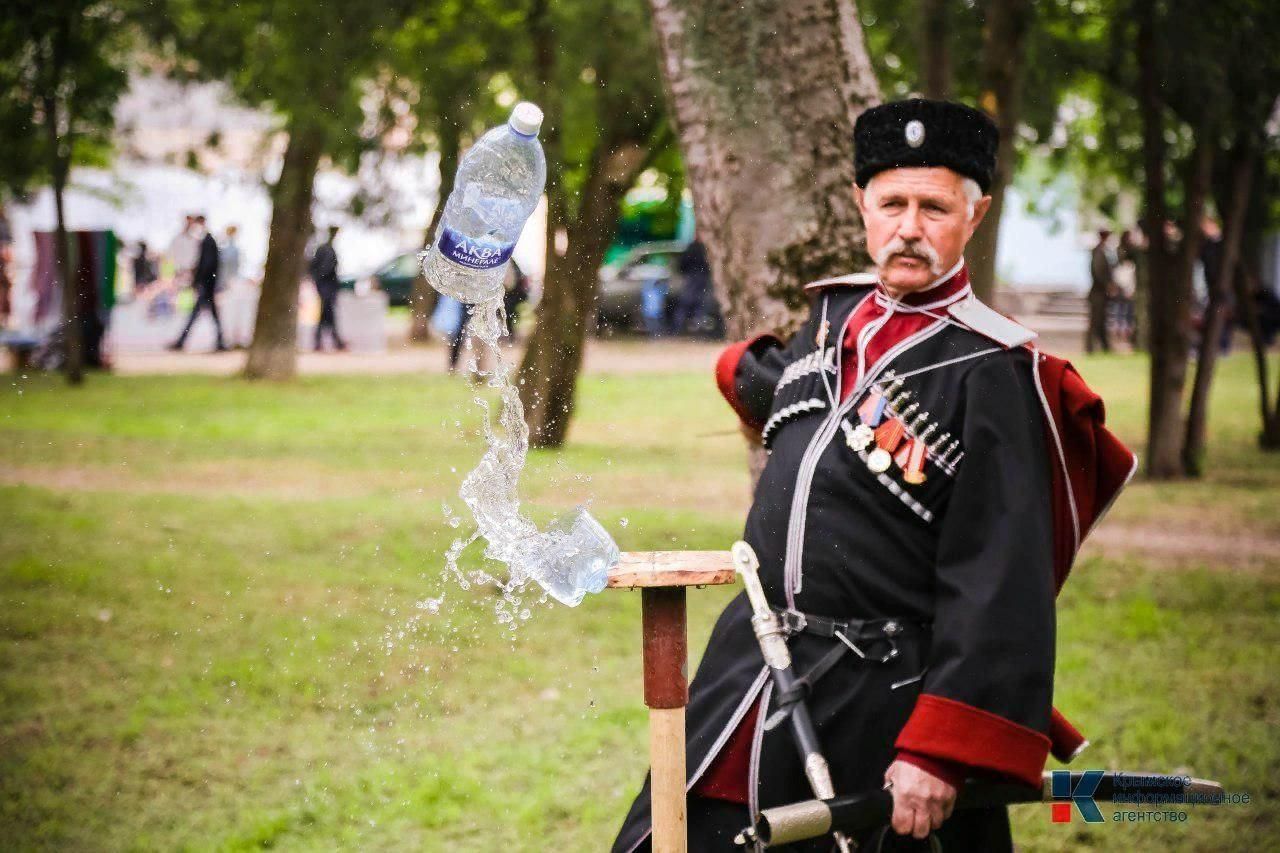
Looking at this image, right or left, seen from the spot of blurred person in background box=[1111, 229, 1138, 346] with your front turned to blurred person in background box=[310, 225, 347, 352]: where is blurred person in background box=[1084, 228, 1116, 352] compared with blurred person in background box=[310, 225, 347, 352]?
left

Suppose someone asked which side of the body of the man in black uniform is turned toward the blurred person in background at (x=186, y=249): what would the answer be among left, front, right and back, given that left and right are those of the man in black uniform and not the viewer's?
right

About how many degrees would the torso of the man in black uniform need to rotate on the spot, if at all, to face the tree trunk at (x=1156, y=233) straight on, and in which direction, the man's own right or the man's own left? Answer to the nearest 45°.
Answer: approximately 135° to the man's own right

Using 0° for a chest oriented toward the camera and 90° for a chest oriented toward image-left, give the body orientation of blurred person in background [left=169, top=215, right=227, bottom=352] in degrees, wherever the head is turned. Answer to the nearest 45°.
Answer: approximately 90°

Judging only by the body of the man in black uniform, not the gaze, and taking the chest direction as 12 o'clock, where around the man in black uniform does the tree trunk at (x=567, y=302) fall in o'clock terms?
The tree trunk is roughly at 4 o'clock from the man in black uniform.

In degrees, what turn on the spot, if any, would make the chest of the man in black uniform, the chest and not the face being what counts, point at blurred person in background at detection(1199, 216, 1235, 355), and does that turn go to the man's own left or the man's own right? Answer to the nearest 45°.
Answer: approximately 135° to the man's own right

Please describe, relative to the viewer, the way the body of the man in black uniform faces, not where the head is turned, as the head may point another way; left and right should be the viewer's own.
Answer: facing the viewer and to the left of the viewer

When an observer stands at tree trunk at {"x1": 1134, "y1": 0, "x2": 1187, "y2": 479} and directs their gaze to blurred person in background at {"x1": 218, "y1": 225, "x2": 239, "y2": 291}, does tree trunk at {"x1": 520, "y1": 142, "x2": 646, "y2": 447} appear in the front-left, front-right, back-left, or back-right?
front-left

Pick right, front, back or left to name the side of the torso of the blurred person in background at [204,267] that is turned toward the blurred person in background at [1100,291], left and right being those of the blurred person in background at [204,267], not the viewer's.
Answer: back

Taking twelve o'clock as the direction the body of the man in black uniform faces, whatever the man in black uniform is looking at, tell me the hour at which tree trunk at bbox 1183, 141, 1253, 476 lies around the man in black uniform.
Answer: The tree trunk is roughly at 5 o'clock from the man in black uniform.

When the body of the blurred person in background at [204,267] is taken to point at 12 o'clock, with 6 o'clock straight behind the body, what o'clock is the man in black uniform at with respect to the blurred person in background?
The man in black uniform is roughly at 9 o'clock from the blurred person in background.

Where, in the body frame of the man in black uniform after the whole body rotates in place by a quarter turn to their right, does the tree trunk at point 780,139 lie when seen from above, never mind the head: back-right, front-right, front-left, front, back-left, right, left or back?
front-right
